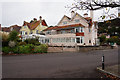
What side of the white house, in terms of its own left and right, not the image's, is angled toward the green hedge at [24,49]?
front

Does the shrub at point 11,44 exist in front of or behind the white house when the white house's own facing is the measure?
in front

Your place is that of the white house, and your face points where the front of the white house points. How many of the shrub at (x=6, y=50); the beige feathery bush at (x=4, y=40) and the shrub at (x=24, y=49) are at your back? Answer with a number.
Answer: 0

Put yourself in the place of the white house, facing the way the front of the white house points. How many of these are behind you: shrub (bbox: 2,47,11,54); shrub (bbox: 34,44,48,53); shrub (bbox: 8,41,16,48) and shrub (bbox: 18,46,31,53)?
0

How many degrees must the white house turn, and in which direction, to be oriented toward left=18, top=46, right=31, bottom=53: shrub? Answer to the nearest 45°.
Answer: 0° — it already faces it

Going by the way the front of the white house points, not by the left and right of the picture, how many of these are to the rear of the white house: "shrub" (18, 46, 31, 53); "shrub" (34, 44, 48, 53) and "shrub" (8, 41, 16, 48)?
0

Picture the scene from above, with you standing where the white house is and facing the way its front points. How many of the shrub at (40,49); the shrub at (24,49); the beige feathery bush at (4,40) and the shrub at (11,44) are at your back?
0

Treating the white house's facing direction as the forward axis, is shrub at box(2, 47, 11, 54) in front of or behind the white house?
in front

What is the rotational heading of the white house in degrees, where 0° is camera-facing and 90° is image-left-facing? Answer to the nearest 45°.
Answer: approximately 45°

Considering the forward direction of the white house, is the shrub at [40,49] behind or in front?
in front

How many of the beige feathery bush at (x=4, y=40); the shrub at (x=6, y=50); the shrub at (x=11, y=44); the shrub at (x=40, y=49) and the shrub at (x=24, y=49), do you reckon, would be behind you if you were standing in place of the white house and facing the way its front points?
0
